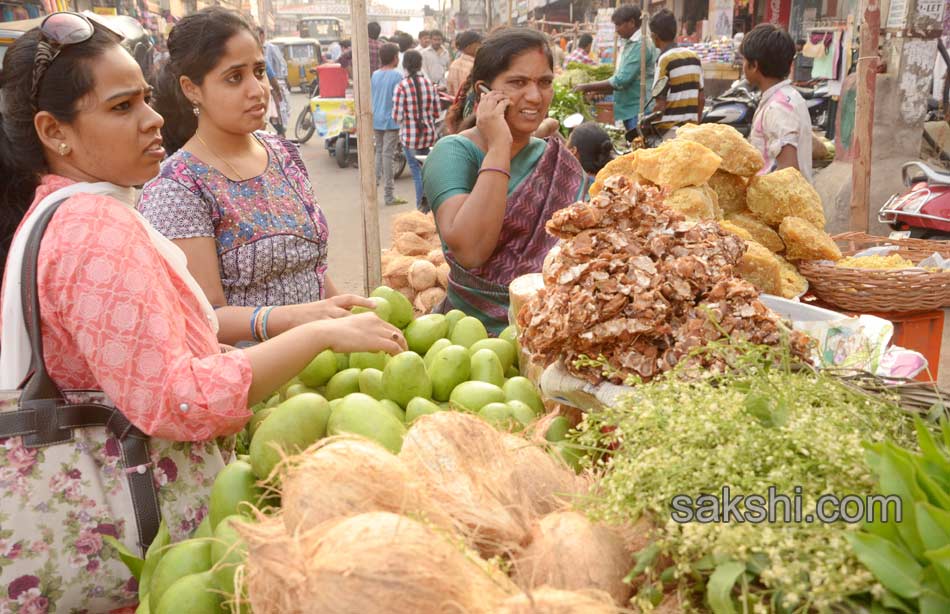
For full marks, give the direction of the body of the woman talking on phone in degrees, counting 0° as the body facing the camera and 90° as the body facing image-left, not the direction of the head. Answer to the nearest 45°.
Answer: approximately 315°

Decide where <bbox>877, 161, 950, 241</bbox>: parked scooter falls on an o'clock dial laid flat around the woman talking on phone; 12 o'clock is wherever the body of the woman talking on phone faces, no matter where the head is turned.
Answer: The parked scooter is roughly at 9 o'clock from the woman talking on phone.

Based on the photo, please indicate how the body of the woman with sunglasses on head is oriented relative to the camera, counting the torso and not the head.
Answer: to the viewer's right

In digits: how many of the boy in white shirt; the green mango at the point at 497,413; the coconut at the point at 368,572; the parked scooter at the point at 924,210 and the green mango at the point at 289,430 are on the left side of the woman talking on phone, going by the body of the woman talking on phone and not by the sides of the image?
2

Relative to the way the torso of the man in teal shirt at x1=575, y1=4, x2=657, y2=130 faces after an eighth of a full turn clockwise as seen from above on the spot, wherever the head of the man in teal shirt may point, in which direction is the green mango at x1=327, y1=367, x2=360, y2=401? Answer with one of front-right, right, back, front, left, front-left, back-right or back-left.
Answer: back-left

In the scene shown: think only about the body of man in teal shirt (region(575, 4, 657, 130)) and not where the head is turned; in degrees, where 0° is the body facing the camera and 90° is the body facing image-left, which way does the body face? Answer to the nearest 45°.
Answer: approximately 90°

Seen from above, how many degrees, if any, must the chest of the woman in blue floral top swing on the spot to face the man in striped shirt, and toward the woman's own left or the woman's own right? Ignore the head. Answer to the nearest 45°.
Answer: approximately 90° to the woman's own left

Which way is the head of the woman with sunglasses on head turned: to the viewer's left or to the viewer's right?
to the viewer's right

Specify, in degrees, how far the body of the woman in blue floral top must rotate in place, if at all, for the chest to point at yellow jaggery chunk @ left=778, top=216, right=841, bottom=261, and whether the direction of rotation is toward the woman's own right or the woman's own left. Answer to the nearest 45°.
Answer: approximately 45° to the woman's own left
